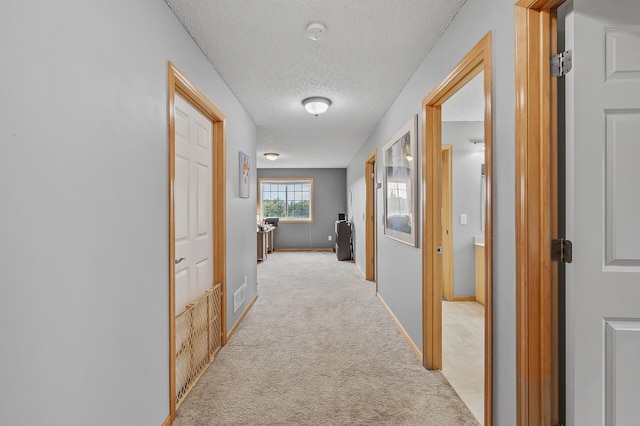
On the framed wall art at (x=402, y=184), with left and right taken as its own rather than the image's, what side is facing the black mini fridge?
right

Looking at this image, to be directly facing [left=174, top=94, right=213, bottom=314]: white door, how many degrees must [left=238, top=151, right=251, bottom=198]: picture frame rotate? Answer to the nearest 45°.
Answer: approximately 90° to its right

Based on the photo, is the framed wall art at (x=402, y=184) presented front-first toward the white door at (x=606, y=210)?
no

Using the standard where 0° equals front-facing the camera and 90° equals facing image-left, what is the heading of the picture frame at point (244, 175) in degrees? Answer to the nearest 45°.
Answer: approximately 270°

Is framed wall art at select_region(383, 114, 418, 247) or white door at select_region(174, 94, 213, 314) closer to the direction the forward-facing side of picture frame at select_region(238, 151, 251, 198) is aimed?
the framed wall art

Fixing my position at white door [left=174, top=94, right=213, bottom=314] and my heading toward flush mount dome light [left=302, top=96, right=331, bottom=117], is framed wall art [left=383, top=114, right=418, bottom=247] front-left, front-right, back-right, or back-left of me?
front-right

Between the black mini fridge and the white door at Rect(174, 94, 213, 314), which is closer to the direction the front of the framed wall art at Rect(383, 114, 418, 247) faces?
the white door

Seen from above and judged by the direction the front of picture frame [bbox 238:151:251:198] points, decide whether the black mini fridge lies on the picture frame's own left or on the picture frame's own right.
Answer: on the picture frame's own left

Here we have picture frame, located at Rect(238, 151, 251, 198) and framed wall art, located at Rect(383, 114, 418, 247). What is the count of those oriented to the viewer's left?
1

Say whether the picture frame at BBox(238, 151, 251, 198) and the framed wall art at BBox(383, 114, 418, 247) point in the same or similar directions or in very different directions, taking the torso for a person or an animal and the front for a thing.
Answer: very different directions

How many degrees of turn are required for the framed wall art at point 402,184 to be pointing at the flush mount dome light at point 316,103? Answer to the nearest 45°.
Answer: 0° — it already faces it

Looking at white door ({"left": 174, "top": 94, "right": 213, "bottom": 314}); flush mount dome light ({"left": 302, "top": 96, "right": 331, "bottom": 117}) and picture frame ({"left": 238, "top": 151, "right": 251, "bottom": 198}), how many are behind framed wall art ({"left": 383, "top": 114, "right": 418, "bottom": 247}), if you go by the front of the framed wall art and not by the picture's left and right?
0

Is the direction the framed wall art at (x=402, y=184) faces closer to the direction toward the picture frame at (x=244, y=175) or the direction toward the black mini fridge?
the picture frame

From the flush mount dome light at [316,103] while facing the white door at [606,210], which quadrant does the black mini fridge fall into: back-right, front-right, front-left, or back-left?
back-left

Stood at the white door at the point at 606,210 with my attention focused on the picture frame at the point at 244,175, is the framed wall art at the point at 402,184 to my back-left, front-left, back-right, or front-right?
front-right

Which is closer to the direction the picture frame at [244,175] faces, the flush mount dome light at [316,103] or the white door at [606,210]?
the flush mount dome light

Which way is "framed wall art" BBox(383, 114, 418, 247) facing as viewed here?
to the viewer's left

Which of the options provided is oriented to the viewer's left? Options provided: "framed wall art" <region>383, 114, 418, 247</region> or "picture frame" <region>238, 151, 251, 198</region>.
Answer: the framed wall art

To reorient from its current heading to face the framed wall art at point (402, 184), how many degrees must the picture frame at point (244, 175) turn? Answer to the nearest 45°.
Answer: approximately 45° to its right
